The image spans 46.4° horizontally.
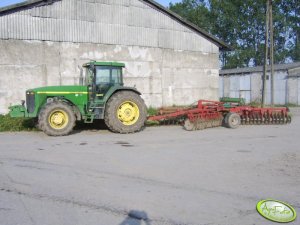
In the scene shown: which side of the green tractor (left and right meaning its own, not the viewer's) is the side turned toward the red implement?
back

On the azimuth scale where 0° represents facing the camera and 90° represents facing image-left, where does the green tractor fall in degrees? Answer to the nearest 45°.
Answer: approximately 90°
